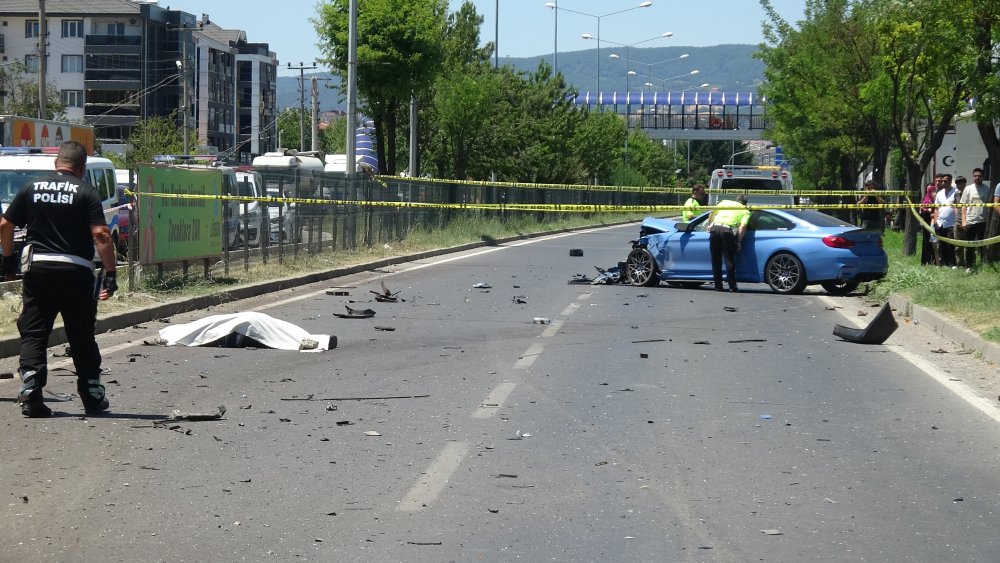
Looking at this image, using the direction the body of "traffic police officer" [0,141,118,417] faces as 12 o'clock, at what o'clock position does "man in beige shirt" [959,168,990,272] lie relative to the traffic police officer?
The man in beige shirt is roughly at 2 o'clock from the traffic police officer.

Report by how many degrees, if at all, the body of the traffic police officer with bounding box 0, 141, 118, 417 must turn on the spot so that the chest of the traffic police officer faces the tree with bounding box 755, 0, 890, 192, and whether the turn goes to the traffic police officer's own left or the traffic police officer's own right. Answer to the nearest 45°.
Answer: approximately 45° to the traffic police officer's own right

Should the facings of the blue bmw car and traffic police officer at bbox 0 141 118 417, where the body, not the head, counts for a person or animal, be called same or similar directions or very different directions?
same or similar directions

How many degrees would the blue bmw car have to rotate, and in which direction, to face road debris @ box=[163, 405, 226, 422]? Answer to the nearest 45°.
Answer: approximately 135° to its left

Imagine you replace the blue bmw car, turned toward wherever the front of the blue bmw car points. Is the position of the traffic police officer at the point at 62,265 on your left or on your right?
on your left

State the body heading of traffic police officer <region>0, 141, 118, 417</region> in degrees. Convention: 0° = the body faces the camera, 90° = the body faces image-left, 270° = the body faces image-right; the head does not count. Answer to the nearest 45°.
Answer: approximately 180°

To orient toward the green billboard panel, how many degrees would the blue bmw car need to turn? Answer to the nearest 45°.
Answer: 0° — it already faces it

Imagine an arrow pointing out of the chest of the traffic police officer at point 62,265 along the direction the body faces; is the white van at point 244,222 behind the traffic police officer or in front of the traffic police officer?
in front

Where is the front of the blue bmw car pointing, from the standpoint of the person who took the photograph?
facing away from the viewer and to the left of the viewer

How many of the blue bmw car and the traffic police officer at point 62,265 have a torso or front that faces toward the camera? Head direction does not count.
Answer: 0

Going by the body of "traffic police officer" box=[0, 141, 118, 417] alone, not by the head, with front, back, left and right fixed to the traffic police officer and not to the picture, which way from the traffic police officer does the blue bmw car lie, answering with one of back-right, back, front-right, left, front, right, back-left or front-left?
front-right
